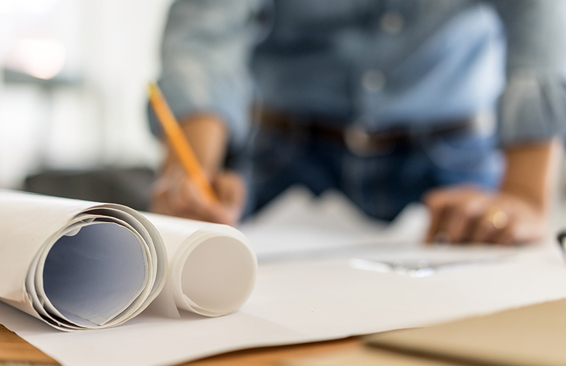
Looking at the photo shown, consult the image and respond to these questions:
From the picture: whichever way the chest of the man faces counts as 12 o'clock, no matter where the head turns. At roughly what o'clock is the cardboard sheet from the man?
The cardboard sheet is roughly at 12 o'clock from the man.

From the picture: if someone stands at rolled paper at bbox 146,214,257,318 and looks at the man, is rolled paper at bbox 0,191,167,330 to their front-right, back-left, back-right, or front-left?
back-left

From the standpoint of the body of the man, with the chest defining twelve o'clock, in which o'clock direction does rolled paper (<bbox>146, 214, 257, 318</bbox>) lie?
The rolled paper is roughly at 12 o'clock from the man.

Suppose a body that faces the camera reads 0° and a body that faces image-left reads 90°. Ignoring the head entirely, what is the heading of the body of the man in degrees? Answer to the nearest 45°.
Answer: approximately 0°
